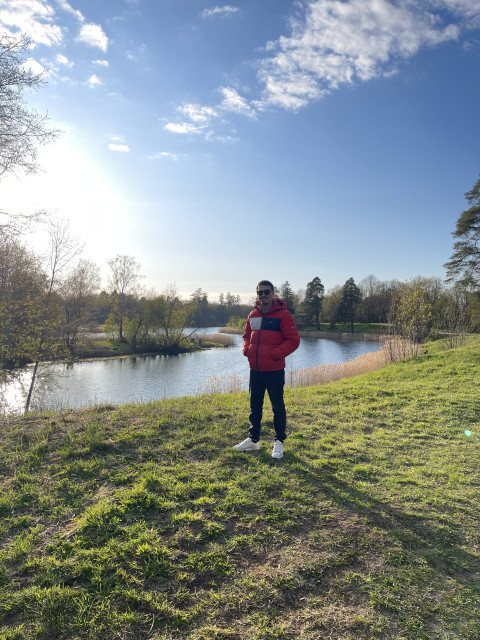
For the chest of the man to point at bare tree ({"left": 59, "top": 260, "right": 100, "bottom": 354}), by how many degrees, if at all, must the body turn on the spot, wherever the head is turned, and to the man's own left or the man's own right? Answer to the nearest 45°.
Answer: approximately 90° to the man's own right

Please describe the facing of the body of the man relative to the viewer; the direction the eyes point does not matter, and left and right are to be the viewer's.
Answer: facing the viewer and to the left of the viewer
